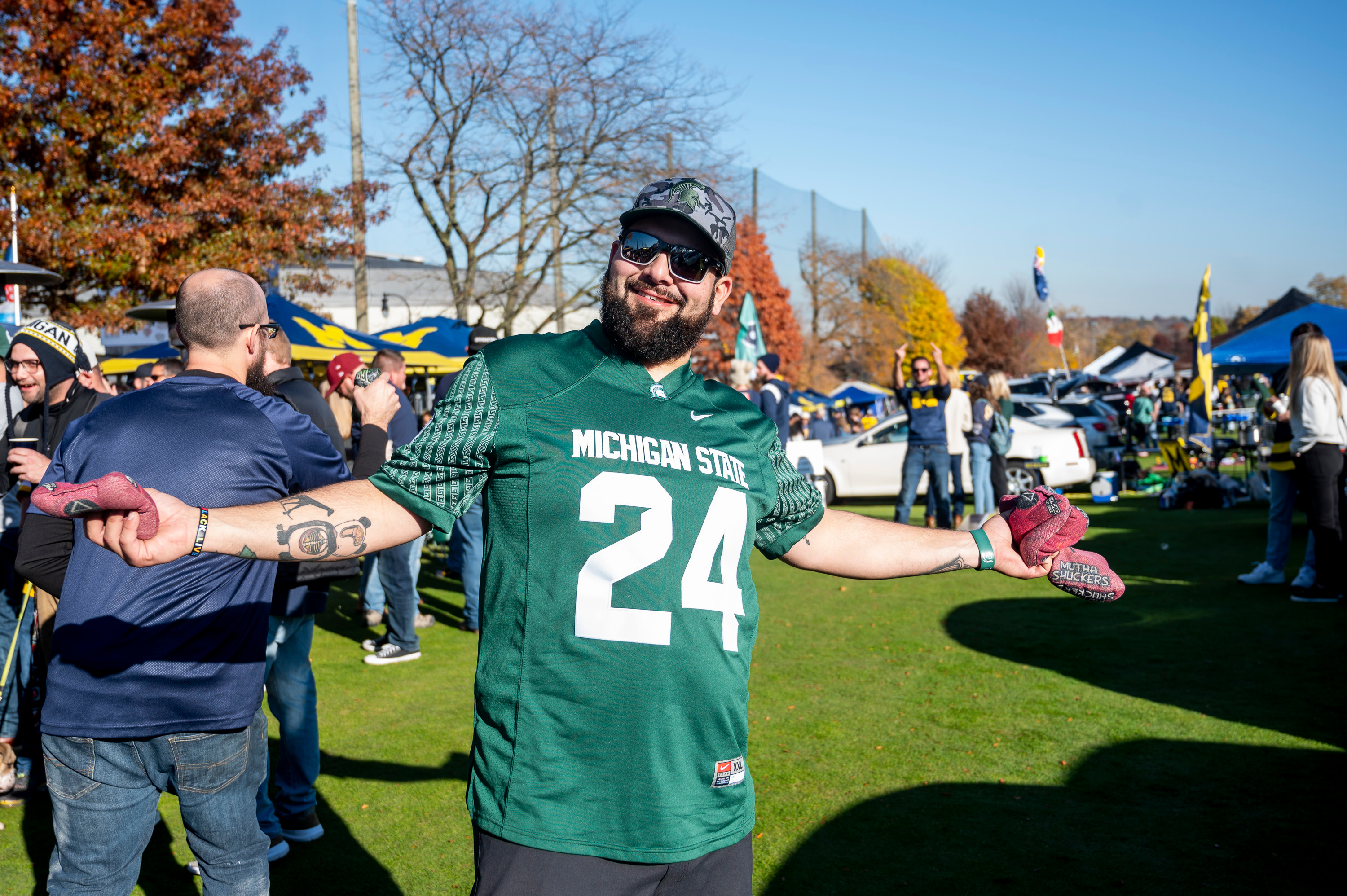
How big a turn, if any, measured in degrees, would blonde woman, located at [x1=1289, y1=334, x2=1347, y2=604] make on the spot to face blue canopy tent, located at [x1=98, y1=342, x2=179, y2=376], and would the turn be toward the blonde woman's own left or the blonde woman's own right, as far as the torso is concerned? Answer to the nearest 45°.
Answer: approximately 45° to the blonde woman's own left

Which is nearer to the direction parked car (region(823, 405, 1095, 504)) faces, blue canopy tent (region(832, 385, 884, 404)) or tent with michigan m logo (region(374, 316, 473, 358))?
the tent with michigan m logo

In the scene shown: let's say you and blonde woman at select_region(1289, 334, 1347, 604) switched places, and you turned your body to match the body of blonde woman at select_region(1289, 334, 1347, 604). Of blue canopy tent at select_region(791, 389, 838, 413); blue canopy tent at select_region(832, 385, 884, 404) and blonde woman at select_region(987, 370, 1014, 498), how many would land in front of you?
3

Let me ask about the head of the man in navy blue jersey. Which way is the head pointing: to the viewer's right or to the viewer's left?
to the viewer's right

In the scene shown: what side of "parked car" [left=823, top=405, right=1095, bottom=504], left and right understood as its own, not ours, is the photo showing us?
left

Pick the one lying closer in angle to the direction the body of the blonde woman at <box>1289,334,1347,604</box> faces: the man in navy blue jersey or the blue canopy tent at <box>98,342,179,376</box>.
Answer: the blue canopy tent

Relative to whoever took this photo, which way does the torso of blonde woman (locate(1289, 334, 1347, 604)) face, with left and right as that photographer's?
facing away from the viewer and to the left of the viewer

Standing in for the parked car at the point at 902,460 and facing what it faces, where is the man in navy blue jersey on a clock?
The man in navy blue jersey is roughly at 9 o'clock from the parked car.
